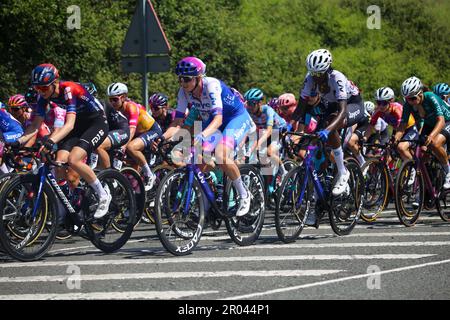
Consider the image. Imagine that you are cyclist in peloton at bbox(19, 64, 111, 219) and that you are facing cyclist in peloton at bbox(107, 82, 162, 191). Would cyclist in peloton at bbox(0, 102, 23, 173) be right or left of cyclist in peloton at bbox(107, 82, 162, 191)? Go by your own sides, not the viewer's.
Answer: left

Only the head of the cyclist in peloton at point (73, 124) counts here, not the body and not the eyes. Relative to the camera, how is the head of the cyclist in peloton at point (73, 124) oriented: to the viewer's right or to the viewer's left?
to the viewer's left

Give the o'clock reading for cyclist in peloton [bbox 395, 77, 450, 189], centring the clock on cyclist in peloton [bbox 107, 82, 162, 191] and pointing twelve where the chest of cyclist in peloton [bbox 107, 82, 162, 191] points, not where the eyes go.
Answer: cyclist in peloton [bbox 395, 77, 450, 189] is roughly at 8 o'clock from cyclist in peloton [bbox 107, 82, 162, 191].

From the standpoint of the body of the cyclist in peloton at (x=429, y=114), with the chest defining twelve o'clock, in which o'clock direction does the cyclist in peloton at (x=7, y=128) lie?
the cyclist in peloton at (x=7, y=128) is roughly at 1 o'clock from the cyclist in peloton at (x=429, y=114).

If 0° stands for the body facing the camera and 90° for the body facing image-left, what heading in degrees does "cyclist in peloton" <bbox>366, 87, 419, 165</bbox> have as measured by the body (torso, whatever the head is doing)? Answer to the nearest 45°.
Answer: approximately 45°
